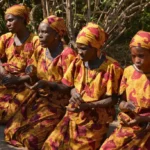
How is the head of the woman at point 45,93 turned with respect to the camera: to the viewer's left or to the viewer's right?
to the viewer's left

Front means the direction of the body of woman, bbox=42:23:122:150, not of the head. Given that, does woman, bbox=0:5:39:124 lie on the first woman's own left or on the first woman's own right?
on the first woman's own right

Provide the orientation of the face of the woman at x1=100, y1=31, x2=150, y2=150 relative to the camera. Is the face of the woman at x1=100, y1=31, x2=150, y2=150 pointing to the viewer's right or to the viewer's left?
to the viewer's left

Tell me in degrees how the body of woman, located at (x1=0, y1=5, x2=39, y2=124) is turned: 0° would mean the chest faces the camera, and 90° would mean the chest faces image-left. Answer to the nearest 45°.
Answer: approximately 45°

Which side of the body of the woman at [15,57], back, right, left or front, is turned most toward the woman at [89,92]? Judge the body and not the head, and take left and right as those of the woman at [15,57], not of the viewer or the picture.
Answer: left

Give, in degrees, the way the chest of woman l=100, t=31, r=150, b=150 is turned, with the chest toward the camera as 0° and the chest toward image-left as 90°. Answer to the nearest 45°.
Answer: approximately 45°
